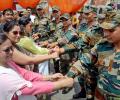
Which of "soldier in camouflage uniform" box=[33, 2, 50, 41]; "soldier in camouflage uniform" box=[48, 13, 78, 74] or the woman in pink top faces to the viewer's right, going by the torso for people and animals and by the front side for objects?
the woman in pink top

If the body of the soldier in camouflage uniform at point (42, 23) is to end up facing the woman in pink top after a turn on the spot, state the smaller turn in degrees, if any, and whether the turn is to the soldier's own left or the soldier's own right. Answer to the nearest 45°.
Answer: approximately 45° to the soldier's own left

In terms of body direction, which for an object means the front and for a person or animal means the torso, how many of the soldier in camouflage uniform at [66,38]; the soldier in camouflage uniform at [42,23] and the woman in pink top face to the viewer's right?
1

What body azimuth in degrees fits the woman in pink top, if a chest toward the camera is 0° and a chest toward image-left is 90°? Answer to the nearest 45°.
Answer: approximately 270°

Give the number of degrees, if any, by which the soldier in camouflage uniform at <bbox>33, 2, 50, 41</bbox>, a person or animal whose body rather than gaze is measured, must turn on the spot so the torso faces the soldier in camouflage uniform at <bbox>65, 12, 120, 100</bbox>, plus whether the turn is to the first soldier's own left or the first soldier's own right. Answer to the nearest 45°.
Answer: approximately 45° to the first soldier's own left

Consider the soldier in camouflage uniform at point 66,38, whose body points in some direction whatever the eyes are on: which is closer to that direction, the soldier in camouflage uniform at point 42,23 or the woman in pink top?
the woman in pink top

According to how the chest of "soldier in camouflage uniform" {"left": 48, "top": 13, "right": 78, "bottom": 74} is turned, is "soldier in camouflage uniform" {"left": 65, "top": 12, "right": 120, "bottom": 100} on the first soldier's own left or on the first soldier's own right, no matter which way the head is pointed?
on the first soldier's own left

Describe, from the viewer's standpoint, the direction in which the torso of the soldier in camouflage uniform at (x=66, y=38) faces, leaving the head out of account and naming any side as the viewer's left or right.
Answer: facing the viewer and to the left of the viewer

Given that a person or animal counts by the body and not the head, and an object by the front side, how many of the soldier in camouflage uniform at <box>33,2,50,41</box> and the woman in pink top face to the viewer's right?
1
